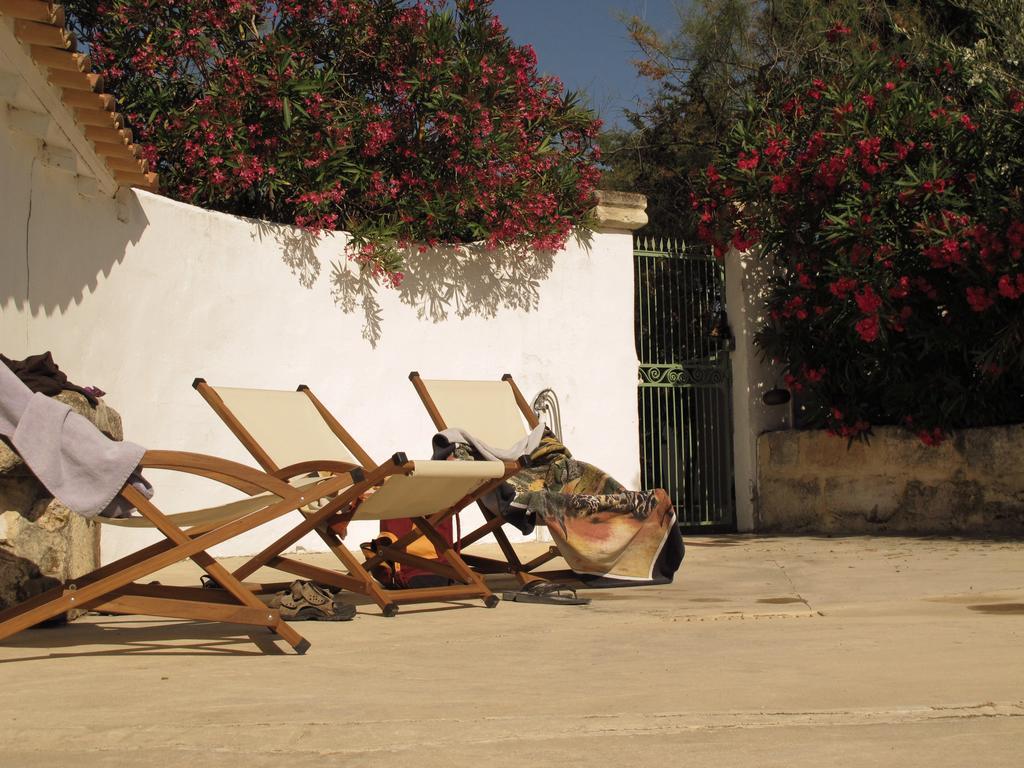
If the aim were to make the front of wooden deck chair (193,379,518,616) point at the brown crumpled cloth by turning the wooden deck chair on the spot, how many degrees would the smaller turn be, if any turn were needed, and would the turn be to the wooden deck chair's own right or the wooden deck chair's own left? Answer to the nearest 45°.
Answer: approximately 135° to the wooden deck chair's own right

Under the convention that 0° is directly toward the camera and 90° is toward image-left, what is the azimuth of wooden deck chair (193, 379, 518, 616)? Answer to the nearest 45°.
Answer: approximately 315°

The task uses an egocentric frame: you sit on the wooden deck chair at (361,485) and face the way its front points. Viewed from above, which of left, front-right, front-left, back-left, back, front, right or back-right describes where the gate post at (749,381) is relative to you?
left

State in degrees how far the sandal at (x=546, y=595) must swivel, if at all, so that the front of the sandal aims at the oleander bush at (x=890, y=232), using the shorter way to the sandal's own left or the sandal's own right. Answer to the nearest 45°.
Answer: approximately 45° to the sandal's own left

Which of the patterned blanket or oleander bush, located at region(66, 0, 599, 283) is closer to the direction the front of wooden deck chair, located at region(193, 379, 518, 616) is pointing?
the patterned blanket

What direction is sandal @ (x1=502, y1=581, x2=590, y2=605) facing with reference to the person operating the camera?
facing to the right of the viewer

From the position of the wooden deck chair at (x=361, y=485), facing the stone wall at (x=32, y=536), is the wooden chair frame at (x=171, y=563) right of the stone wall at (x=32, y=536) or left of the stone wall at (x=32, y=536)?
left

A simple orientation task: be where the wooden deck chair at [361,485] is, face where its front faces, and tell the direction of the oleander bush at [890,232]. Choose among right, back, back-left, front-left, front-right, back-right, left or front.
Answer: left
